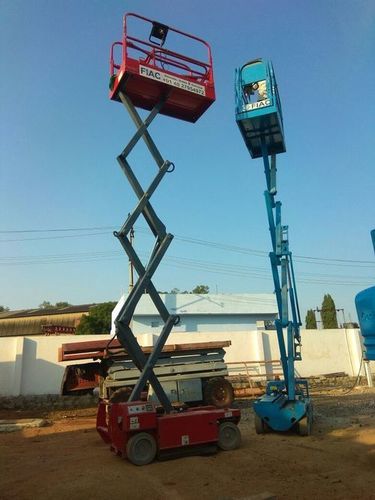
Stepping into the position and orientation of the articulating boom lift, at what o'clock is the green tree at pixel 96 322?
The green tree is roughly at 5 o'clock from the articulating boom lift.

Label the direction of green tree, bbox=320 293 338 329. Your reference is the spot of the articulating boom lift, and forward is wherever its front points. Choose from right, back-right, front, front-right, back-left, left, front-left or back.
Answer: back

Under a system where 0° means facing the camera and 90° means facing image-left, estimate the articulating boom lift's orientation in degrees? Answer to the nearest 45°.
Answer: approximately 0°

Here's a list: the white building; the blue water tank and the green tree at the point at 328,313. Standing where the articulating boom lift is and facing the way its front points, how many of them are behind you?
2

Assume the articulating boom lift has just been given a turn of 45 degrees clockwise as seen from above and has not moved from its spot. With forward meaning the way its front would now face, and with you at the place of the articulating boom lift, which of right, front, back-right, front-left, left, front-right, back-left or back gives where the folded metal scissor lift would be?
right

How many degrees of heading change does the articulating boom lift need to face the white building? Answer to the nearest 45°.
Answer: approximately 180°

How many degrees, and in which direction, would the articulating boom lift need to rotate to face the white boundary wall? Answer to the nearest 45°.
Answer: approximately 180°

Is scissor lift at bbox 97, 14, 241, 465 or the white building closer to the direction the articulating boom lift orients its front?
the scissor lift

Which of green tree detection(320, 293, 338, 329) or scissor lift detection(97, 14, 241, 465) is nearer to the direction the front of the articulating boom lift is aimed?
the scissor lift
